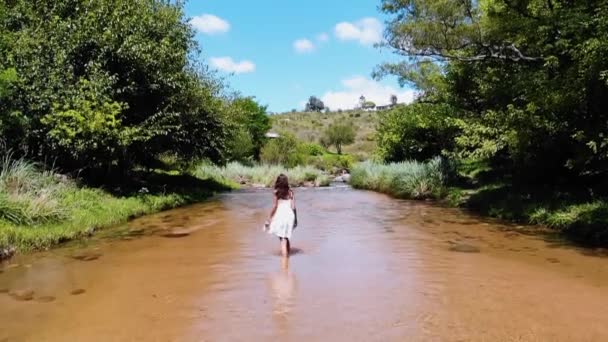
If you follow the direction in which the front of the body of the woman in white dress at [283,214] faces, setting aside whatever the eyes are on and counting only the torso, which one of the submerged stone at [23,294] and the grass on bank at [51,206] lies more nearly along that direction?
the grass on bank

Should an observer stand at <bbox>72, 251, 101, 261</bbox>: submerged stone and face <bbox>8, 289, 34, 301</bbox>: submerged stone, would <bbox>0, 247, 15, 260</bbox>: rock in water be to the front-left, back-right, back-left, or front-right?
back-right

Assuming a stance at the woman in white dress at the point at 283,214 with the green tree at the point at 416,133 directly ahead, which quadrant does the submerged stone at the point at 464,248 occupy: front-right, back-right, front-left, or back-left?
front-right

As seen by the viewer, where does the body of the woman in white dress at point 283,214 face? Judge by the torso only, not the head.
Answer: away from the camera

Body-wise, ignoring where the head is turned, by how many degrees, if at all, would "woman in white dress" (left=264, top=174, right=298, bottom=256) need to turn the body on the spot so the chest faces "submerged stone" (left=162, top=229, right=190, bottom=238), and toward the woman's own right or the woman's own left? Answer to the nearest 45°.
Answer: approximately 45° to the woman's own left

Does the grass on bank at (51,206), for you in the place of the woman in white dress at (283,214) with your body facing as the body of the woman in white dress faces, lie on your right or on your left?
on your left

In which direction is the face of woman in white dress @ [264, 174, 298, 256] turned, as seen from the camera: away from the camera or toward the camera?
away from the camera

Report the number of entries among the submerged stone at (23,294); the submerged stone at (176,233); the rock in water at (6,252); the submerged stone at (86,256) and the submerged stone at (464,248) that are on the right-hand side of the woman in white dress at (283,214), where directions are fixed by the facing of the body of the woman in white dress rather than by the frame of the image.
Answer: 1

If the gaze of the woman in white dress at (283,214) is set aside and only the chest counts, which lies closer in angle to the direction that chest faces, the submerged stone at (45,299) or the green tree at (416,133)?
the green tree

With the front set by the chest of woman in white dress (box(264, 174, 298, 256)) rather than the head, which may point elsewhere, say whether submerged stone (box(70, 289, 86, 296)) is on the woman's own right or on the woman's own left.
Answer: on the woman's own left

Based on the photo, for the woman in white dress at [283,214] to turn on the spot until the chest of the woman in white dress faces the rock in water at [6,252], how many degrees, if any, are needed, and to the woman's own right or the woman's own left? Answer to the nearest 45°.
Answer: approximately 90° to the woman's own left

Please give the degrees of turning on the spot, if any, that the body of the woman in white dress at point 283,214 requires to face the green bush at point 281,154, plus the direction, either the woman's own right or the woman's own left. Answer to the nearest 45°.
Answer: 0° — they already face it

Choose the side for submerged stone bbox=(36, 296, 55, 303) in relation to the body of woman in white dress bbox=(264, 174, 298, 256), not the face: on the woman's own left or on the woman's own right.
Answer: on the woman's own left

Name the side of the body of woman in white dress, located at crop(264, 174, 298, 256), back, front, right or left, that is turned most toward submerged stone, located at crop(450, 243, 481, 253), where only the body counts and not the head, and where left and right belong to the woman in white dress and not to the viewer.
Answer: right
